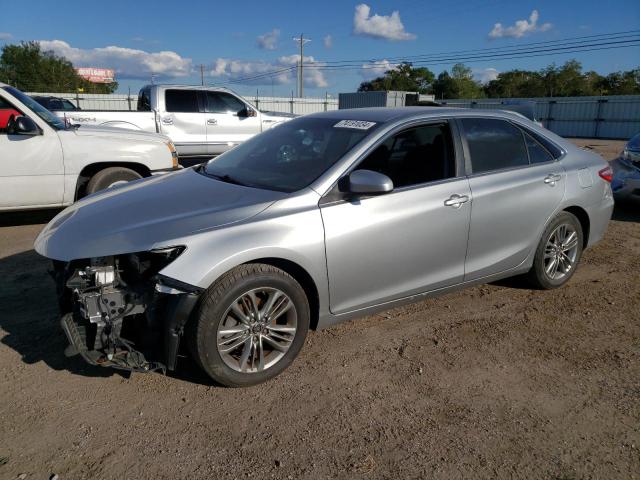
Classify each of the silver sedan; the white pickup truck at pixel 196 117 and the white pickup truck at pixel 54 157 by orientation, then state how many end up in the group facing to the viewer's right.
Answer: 2

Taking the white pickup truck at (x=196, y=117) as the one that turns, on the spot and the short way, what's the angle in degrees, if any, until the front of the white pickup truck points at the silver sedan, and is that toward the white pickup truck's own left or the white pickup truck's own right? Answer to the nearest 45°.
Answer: approximately 90° to the white pickup truck's own right

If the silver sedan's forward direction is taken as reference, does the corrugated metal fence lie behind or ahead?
behind

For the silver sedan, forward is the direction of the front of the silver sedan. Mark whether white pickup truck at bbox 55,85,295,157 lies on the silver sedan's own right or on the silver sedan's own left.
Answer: on the silver sedan's own right

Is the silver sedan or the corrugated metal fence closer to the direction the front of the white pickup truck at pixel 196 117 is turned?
the corrugated metal fence

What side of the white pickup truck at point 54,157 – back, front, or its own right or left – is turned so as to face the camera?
right

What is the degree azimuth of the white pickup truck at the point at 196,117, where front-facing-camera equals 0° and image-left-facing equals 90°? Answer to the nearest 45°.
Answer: approximately 270°

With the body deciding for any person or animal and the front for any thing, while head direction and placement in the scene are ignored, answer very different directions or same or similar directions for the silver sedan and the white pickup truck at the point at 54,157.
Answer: very different directions
